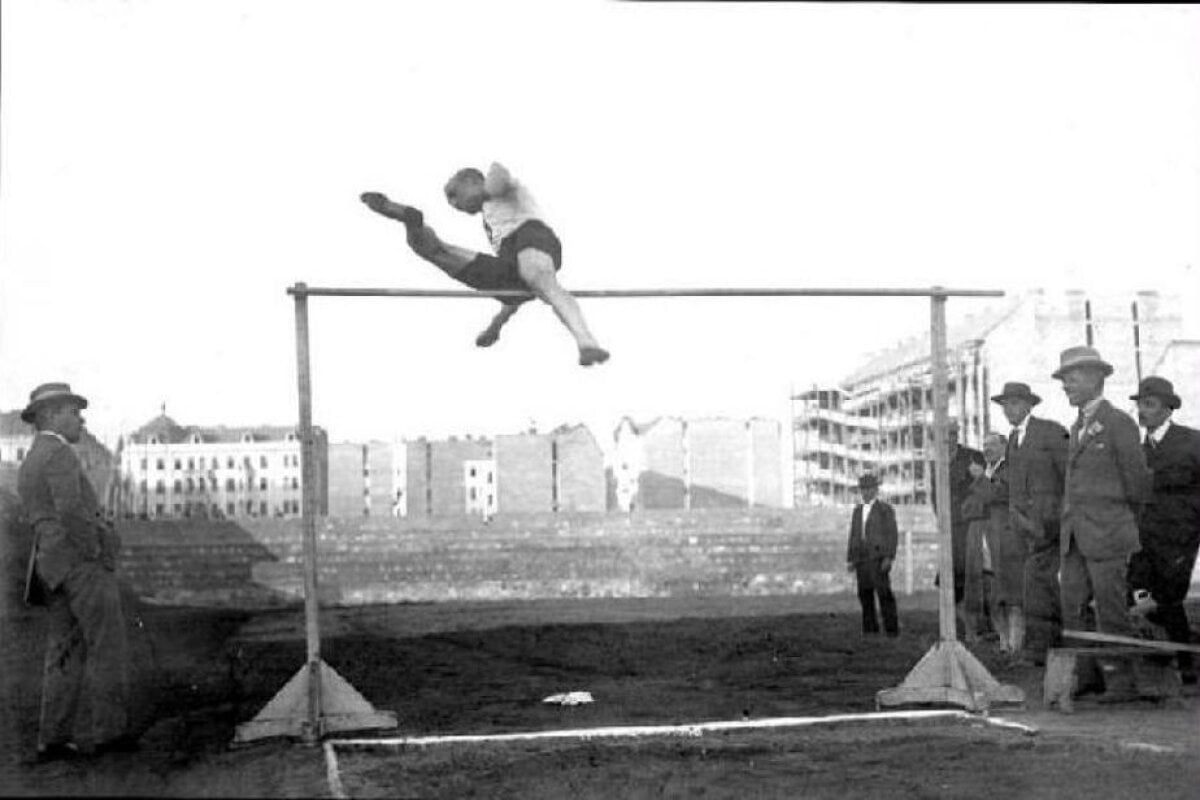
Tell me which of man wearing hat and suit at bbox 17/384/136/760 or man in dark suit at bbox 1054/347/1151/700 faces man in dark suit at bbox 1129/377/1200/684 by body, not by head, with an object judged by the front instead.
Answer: the man wearing hat and suit

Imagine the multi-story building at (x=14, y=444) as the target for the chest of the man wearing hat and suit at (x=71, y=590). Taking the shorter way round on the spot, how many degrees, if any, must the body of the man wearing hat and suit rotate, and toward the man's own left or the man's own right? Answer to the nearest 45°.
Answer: approximately 90° to the man's own left

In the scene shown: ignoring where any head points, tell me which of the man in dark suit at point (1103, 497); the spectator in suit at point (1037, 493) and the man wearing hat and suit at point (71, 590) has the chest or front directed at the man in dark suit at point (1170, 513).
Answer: the man wearing hat and suit

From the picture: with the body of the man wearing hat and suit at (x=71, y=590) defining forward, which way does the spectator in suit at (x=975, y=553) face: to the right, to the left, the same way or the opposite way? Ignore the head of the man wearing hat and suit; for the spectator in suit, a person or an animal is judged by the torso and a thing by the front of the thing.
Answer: the opposite way

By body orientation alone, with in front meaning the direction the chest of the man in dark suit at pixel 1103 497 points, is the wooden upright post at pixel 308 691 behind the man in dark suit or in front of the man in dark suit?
in front

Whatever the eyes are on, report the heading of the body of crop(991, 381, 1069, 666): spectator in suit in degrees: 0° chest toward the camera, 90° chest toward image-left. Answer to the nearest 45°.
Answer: approximately 45°

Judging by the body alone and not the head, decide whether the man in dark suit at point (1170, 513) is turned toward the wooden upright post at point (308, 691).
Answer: yes

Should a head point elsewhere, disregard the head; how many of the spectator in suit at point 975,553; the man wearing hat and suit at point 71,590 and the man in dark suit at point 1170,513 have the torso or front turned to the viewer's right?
1

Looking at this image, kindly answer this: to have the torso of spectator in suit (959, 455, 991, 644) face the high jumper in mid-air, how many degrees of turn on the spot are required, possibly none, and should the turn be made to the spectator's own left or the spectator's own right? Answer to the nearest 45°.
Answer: approximately 45° to the spectator's own left

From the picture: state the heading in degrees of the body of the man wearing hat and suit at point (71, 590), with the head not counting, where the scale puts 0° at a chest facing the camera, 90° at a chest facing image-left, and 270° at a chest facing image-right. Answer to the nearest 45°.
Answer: approximately 270°

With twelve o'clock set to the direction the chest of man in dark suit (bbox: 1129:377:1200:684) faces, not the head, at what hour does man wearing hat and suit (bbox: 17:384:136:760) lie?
The man wearing hat and suit is roughly at 12 o'clock from the man in dark suit.

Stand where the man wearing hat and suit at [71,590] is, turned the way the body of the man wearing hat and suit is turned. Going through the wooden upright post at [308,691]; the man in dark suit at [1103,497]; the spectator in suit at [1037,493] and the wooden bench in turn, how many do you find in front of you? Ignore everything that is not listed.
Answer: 4

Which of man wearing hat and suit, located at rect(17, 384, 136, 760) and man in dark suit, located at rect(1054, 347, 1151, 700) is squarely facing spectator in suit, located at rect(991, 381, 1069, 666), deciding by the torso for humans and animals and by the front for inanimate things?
the man wearing hat and suit

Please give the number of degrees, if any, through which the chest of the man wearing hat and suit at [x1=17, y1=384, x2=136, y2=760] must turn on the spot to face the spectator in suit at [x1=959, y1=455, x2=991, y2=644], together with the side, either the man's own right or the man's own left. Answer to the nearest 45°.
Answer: approximately 45° to the man's own left

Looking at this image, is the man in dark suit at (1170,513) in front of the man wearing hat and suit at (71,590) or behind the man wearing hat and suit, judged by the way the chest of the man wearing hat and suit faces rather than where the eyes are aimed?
in front
